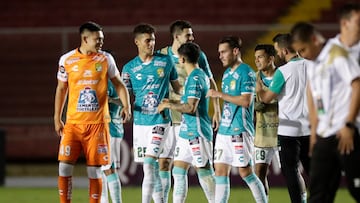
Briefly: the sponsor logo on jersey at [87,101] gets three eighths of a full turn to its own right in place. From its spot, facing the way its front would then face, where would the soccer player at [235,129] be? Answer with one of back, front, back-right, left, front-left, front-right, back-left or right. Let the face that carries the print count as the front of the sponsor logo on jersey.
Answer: back-right

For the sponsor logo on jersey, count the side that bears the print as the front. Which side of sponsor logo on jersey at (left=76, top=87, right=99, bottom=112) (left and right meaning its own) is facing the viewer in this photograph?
front

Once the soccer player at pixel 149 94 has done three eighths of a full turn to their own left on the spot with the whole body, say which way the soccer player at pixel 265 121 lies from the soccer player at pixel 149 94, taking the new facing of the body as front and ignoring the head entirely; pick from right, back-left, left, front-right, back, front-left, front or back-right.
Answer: front-right

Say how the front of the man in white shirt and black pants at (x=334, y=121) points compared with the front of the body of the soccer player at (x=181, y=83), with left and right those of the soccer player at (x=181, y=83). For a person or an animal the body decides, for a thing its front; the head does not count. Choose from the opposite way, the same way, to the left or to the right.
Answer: to the right

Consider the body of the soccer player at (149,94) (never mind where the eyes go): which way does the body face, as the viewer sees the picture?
toward the camera

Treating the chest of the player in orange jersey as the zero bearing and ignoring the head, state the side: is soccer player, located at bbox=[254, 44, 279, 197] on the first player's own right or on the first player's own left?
on the first player's own left

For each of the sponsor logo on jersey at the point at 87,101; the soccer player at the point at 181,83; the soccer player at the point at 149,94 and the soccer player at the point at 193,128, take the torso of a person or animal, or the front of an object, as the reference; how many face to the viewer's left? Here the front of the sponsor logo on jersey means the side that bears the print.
1

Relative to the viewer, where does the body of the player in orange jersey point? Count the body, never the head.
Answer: toward the camera

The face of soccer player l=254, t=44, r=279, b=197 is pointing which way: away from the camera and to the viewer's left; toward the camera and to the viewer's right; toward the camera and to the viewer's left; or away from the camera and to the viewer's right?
toward the camera and to the viewer's left
